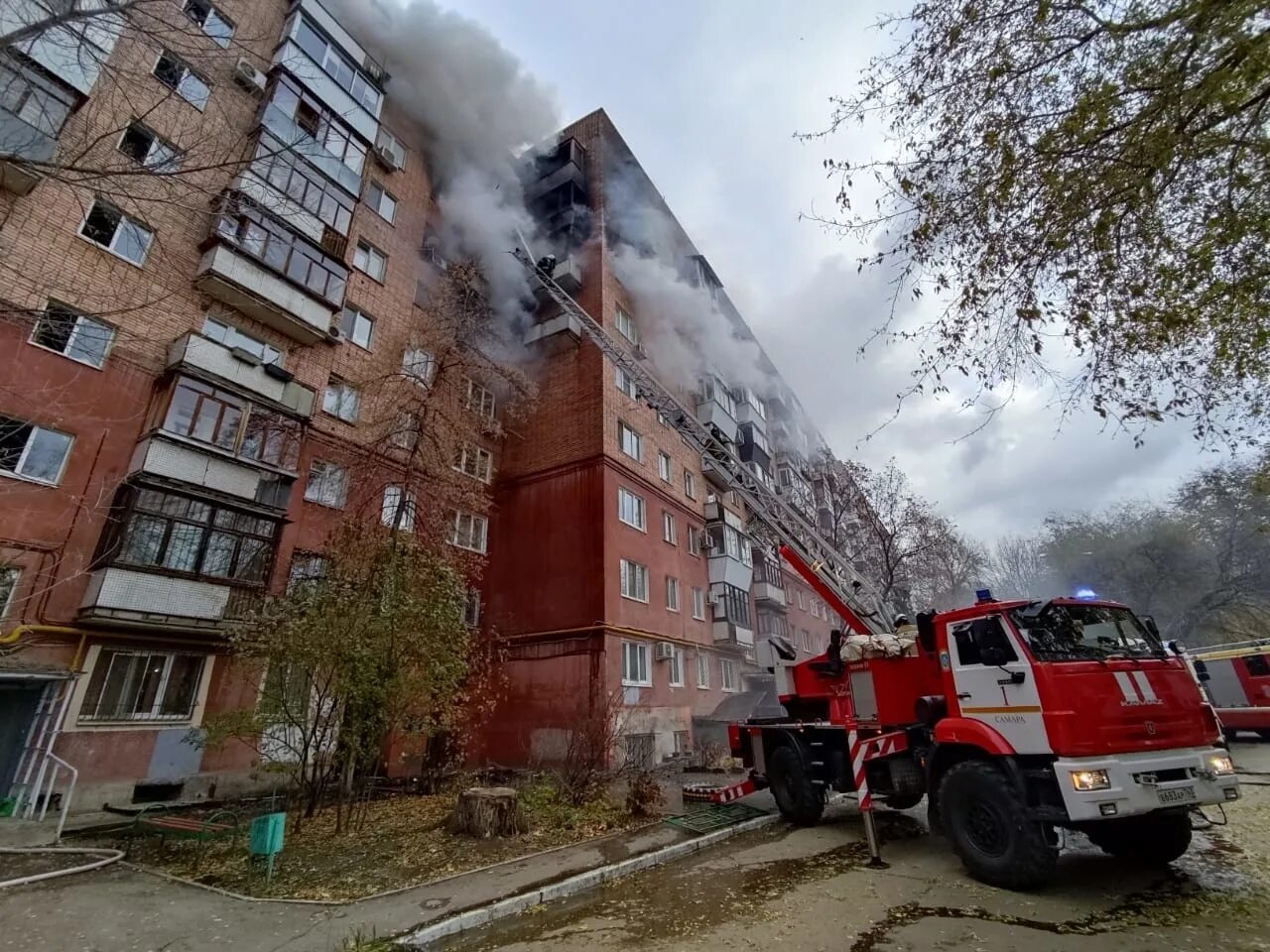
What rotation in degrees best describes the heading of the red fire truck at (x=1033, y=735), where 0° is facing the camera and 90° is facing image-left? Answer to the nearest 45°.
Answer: approximately 315°

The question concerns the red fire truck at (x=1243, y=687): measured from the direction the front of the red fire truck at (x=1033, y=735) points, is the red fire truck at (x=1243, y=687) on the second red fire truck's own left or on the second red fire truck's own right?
on the second red fire truck's own left

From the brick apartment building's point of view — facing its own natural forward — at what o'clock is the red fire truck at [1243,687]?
The red fire truck is roughly at 11 o'clock from the brick apartment building.

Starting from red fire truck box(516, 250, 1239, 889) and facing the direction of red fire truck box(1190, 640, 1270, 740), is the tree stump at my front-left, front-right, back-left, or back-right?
back-left

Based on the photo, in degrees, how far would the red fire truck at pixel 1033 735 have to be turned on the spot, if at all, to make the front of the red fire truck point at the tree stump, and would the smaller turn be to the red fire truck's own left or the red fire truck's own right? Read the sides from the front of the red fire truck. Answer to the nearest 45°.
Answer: approximately 135° to the red fire truck's own right

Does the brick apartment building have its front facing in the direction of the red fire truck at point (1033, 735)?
yes

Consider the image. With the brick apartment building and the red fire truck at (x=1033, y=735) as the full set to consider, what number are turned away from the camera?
0
